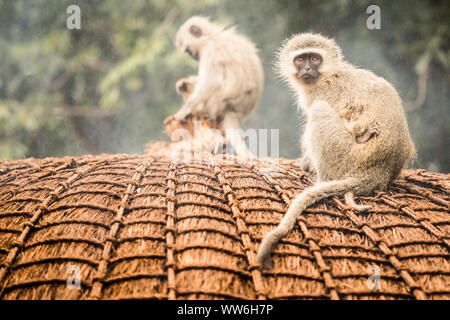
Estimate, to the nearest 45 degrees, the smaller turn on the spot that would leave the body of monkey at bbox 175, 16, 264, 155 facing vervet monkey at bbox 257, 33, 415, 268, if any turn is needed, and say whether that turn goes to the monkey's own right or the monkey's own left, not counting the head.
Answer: approximately 135° to the monkey's own left

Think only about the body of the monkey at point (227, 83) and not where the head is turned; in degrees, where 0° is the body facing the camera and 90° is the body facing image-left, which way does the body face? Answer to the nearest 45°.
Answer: approximately 135°
